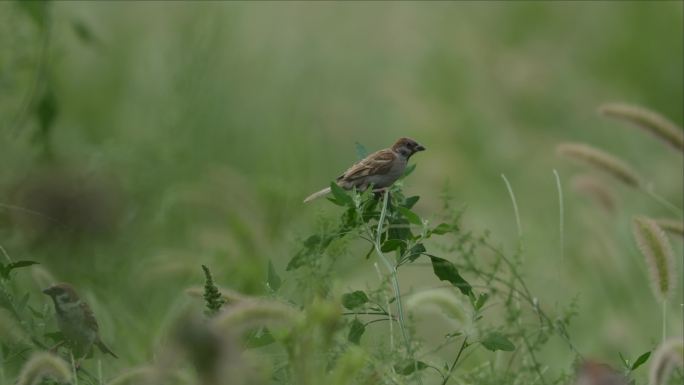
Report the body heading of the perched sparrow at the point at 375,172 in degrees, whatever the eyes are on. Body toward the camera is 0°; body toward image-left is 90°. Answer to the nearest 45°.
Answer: approximately 270°

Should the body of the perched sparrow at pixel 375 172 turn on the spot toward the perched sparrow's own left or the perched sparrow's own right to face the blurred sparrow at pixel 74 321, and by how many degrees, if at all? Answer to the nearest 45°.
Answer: approximately 180°
